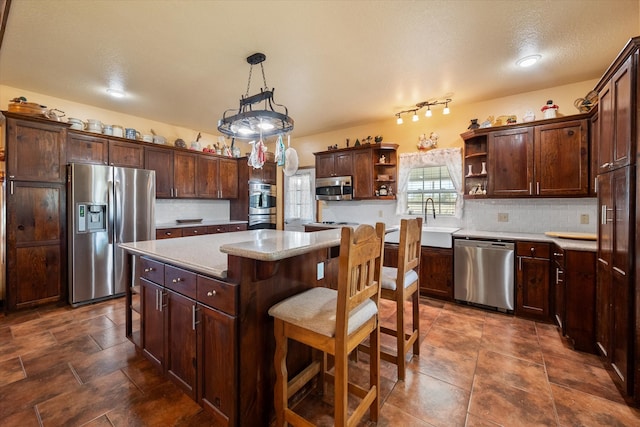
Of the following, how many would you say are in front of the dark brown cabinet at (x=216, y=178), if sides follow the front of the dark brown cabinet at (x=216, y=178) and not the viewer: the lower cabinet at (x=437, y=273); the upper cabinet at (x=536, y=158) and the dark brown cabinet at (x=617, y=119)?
3

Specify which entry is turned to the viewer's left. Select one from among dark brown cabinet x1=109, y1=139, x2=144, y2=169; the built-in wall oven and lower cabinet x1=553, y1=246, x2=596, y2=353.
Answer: the lower cabinet

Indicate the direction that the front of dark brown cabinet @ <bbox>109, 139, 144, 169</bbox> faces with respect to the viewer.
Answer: facing the viewer and to the right of the viewer

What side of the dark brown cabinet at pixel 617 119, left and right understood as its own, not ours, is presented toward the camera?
left

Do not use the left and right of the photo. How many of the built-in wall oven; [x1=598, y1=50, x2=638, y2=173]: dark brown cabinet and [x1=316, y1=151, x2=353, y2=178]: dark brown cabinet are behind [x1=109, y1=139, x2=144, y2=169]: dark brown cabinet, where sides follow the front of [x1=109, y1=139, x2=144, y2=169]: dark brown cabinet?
0

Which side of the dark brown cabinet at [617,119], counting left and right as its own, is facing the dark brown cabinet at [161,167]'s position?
front

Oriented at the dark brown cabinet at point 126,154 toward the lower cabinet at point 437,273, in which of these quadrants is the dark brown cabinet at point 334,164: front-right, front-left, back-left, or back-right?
front-left

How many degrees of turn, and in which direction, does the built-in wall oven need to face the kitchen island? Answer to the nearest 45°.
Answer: approximately 45° to its right

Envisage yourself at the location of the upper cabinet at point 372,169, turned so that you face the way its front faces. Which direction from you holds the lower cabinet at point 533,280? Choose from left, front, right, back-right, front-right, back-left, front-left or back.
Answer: left

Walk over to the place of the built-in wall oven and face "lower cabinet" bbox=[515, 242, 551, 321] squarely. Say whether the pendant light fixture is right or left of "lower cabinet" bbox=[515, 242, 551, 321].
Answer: right

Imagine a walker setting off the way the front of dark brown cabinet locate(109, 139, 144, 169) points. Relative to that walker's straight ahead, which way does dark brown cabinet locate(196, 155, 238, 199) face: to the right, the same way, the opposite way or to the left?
the same way

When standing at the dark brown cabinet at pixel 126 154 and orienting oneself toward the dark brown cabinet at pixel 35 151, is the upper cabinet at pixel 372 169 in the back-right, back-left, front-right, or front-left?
back-left

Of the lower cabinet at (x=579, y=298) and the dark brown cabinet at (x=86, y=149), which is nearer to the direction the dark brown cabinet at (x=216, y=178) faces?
the lower cabinet

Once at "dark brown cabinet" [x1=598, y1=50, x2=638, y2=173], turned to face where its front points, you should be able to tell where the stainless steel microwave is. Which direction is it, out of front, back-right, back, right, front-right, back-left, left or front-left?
front

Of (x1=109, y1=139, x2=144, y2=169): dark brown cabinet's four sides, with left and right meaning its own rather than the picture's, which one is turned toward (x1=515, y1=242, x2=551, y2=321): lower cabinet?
front
